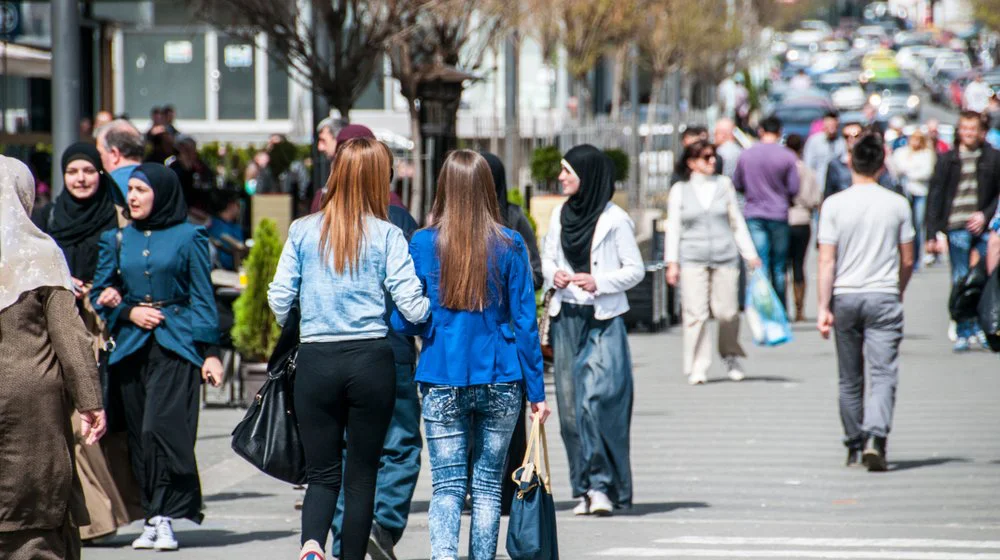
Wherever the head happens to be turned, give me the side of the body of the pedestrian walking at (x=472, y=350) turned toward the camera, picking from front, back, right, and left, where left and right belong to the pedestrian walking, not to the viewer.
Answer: back

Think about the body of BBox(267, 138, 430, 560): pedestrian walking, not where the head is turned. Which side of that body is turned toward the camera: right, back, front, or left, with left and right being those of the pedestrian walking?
back

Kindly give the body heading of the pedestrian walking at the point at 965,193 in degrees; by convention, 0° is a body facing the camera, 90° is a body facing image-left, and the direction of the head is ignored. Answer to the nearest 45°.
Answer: approximately 0°

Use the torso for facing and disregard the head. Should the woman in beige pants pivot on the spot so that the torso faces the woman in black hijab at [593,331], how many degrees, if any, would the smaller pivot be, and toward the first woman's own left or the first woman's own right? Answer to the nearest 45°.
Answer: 0° — they already face them

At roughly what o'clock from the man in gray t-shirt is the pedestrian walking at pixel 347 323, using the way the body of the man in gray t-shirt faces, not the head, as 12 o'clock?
The pedestrian walking is roughly at 7 o'clock from the man in gray t-shirt.

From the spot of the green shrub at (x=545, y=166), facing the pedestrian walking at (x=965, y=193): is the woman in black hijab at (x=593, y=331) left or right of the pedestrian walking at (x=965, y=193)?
right

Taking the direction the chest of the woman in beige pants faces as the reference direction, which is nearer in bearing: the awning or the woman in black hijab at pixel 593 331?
the woman in black hijab

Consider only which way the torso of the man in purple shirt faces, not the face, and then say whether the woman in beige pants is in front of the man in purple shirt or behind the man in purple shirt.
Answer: behind

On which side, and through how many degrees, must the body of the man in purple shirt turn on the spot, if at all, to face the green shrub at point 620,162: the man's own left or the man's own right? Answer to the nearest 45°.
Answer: approximately 45° to the man's own left

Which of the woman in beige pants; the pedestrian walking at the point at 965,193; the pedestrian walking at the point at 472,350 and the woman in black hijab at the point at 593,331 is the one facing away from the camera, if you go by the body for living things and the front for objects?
the pedestrian walking at the point at 472,350

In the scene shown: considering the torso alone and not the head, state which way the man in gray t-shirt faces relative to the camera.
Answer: away from the camera
